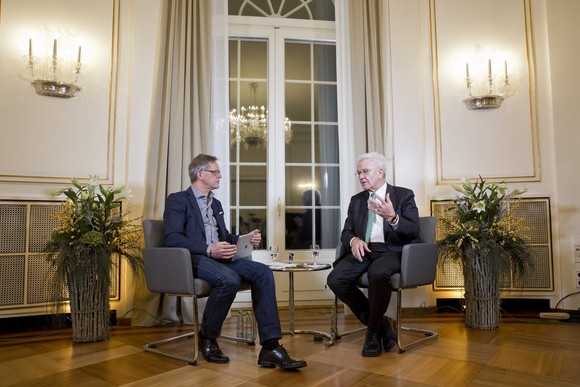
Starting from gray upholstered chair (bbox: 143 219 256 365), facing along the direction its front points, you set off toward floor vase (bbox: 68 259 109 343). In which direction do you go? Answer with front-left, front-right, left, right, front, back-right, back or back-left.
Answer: back

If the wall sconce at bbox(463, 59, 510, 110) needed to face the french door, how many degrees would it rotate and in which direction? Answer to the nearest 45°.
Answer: approximately 90° to its right

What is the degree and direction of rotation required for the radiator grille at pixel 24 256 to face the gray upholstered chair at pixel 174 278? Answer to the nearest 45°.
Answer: approximately 45° to its left

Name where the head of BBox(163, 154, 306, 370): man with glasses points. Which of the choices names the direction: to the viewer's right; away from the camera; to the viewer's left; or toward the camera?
to the viewer's right

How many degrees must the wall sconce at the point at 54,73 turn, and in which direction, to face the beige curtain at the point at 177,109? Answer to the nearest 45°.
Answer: approximately 90° to its left

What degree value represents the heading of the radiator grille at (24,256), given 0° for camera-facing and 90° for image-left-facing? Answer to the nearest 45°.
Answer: approximately 0°

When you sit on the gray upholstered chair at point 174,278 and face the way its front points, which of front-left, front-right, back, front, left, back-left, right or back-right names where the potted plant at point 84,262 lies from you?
back

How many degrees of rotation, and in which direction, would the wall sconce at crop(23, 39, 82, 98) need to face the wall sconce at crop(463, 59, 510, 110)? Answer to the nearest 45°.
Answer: approximately 90° to its left

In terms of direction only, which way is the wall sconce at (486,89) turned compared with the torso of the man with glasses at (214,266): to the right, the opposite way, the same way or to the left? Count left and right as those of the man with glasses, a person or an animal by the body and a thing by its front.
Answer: to the right

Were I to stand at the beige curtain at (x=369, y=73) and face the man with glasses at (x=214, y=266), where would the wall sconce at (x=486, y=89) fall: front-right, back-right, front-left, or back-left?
back-left

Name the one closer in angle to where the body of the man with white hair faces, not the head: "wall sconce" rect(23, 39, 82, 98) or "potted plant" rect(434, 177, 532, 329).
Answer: the wall sconce

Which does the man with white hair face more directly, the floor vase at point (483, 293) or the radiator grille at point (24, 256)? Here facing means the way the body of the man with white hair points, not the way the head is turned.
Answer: the radiator grille
